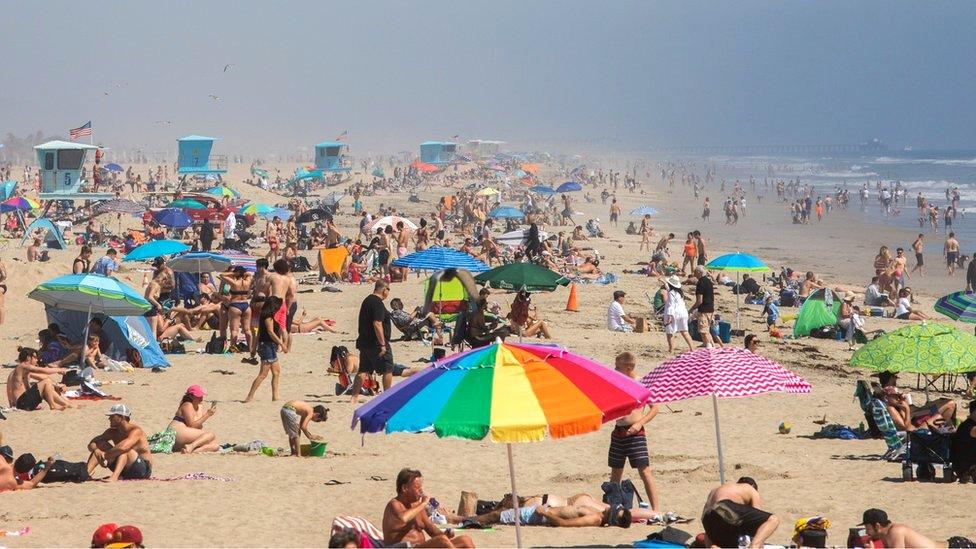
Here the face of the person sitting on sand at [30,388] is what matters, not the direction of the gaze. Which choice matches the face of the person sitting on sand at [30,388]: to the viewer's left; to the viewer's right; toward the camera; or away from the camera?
to the viewer's right

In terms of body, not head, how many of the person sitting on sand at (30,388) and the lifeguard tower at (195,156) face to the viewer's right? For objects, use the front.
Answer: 2

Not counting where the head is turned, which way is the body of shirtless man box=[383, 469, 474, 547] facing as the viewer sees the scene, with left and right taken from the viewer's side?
facing to the right of the viewer

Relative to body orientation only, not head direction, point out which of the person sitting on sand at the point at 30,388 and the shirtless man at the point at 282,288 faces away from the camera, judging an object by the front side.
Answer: the shirtless man

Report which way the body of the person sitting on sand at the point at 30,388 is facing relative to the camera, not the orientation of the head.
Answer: to the viewer's right

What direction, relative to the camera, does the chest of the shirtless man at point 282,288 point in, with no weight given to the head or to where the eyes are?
away from the camera

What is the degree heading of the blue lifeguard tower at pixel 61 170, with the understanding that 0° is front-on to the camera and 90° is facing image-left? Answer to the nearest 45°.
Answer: approximately 270°

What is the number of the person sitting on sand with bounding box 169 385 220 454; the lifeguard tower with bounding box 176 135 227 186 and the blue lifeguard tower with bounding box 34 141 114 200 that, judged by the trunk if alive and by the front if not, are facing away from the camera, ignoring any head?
0
